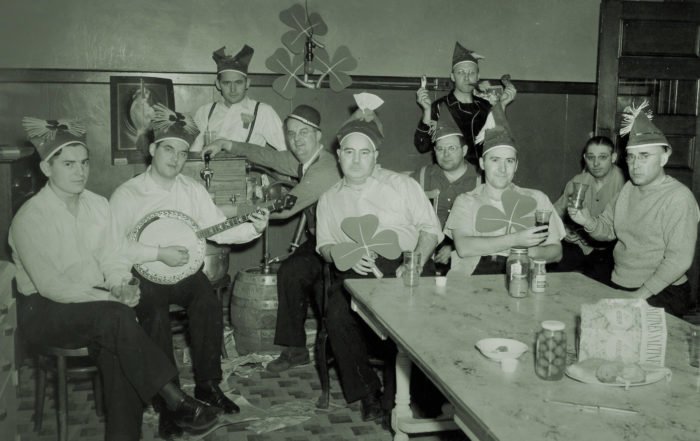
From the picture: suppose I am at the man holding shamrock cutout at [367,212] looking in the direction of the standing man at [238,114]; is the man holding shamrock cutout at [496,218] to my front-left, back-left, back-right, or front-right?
back-right

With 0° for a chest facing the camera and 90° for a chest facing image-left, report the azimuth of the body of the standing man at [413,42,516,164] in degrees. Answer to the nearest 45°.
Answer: approximately 0°

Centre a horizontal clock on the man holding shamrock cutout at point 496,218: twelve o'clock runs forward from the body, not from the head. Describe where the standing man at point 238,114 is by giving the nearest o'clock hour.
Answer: The standing man is roughly at 4 o'clock from the man holding shamrock cutout.

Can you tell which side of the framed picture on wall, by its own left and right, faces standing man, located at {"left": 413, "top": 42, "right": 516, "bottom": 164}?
left

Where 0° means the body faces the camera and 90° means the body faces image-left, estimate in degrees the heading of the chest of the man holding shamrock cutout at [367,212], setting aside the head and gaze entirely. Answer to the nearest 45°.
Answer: approximately 0°

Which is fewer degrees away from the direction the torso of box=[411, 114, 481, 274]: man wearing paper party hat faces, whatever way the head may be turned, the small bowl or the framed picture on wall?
the small bowl

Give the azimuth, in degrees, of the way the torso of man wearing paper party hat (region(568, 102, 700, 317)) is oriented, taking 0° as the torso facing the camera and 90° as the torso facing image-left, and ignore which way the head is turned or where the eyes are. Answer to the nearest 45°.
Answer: approximately 45°

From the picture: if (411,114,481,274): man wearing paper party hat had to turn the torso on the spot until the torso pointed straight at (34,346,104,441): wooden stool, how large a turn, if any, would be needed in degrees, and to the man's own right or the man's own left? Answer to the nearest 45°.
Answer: approximately 45° to the man's own right

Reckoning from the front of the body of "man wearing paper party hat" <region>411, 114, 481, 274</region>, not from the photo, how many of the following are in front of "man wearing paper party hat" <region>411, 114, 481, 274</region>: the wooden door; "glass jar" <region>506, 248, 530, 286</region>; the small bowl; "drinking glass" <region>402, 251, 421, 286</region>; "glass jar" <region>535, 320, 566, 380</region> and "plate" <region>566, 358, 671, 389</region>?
5

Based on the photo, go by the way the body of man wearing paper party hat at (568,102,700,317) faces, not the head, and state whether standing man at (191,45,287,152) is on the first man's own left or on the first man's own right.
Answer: on the first man's own right
